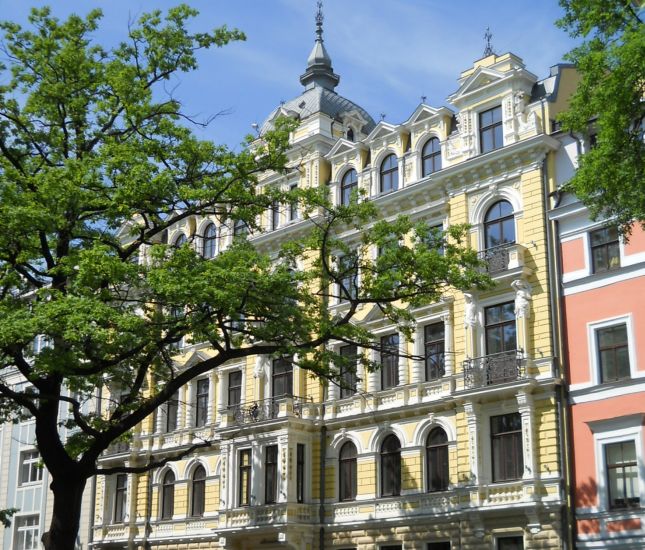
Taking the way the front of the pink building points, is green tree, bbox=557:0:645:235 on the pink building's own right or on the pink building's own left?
on the pink building's own left

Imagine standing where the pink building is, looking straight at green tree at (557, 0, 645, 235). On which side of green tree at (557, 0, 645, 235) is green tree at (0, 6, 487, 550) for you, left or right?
right

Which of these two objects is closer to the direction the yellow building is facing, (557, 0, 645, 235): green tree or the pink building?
the green tree

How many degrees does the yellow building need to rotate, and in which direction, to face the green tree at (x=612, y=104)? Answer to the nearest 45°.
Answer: approximately 45° to its left

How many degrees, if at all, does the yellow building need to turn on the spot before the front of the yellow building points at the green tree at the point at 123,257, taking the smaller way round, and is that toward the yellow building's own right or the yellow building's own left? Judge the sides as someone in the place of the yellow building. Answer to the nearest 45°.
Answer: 0° — it already faces it

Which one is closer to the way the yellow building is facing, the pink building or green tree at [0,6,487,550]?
the green tree

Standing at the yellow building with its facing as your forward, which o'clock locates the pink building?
The pink building is roughly at 9 o'clock from the yellow building.

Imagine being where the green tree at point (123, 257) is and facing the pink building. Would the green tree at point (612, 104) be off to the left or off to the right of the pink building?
right

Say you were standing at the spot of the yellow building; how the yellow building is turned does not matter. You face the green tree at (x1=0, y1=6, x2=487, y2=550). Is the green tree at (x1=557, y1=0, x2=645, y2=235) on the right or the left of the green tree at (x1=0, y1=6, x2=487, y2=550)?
left

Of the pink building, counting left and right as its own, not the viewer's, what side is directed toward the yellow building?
right
